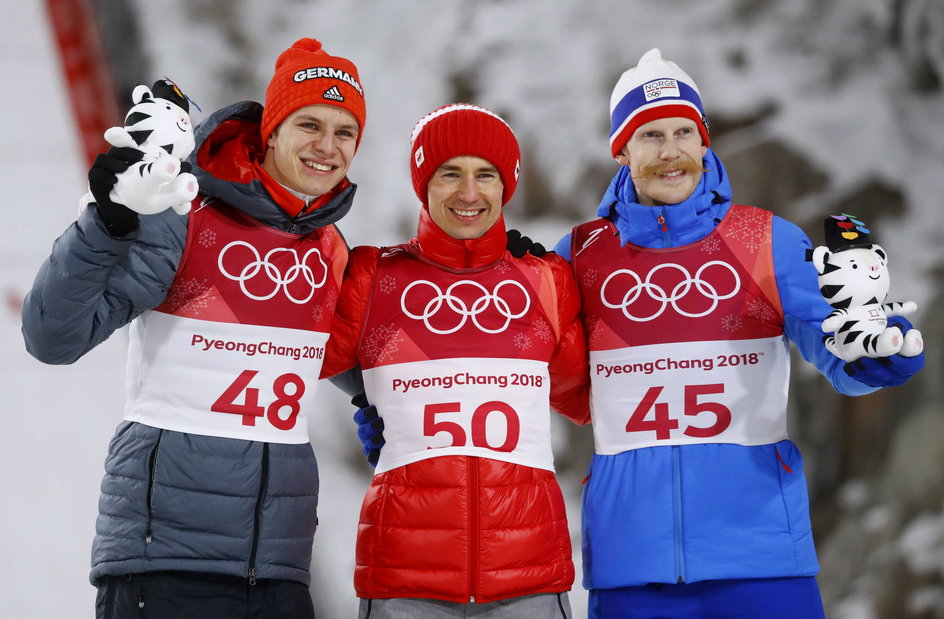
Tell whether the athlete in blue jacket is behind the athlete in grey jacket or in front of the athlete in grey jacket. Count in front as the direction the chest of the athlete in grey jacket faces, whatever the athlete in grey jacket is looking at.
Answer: in front

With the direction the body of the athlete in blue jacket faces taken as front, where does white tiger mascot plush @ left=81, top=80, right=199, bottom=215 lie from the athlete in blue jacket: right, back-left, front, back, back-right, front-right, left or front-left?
front-right

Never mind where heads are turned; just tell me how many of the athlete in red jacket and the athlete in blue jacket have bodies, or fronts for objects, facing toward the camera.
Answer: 2

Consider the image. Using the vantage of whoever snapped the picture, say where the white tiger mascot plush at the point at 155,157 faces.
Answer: facing the viewer and to the right of the viewer

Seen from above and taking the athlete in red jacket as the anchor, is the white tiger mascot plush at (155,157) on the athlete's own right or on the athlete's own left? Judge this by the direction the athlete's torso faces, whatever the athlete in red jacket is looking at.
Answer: on the athlete's own right

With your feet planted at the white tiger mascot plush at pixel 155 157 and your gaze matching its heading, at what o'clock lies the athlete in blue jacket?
The athlete in blue jacket is roughly at 10 o'clock from the white tiger mascot plush.

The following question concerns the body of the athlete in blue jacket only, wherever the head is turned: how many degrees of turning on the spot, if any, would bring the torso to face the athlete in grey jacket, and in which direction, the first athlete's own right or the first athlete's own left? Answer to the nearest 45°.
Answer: approximately 45° to the first athlete's own right

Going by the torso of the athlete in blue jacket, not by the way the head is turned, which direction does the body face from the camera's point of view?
toward the camera
